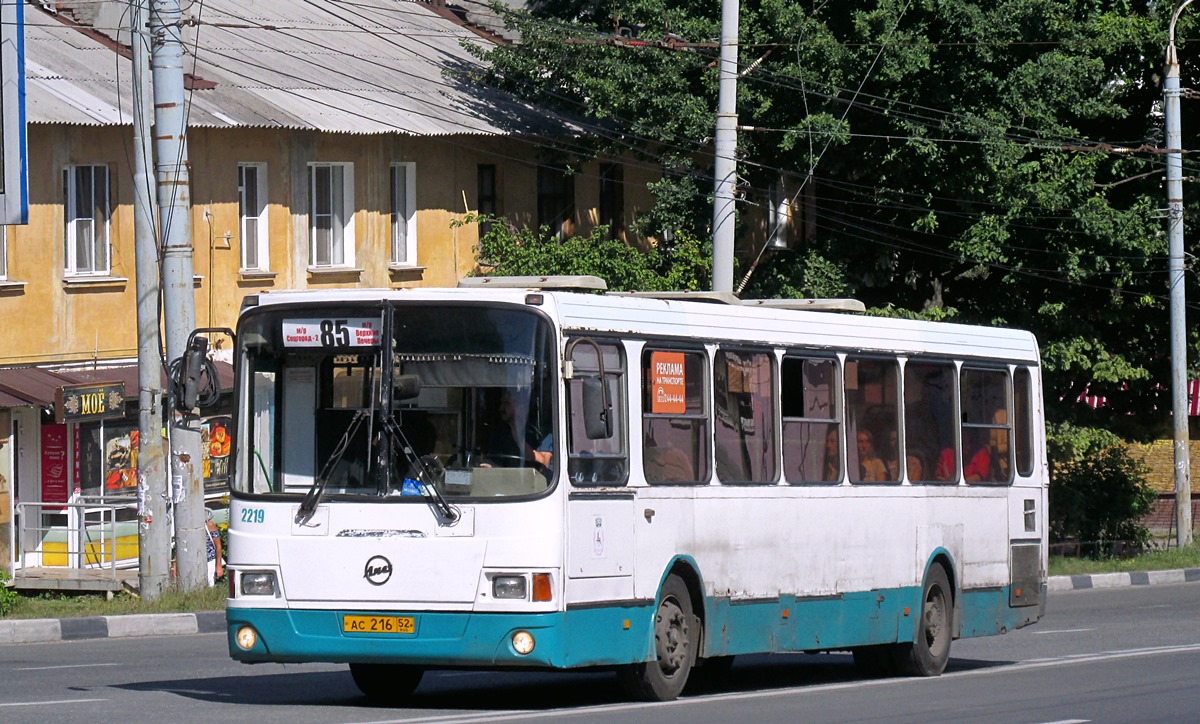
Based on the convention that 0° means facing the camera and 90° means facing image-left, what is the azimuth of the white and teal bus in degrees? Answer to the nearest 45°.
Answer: approximately 45°

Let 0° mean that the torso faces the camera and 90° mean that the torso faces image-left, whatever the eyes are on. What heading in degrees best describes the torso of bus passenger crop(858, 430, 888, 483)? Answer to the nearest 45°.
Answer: approximately 45°

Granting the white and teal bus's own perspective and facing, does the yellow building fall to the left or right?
on its right

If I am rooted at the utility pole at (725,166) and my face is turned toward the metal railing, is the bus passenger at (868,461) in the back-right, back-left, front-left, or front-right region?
front-left

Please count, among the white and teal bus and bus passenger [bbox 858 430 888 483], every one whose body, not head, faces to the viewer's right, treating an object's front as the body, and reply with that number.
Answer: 0

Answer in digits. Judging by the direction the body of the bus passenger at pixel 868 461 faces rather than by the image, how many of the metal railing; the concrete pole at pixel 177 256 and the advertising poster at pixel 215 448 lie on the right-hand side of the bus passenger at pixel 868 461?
3

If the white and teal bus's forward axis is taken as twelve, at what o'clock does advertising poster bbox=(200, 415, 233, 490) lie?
The advertising poster is roughly at 4 o'clock from the white and teal bus.
